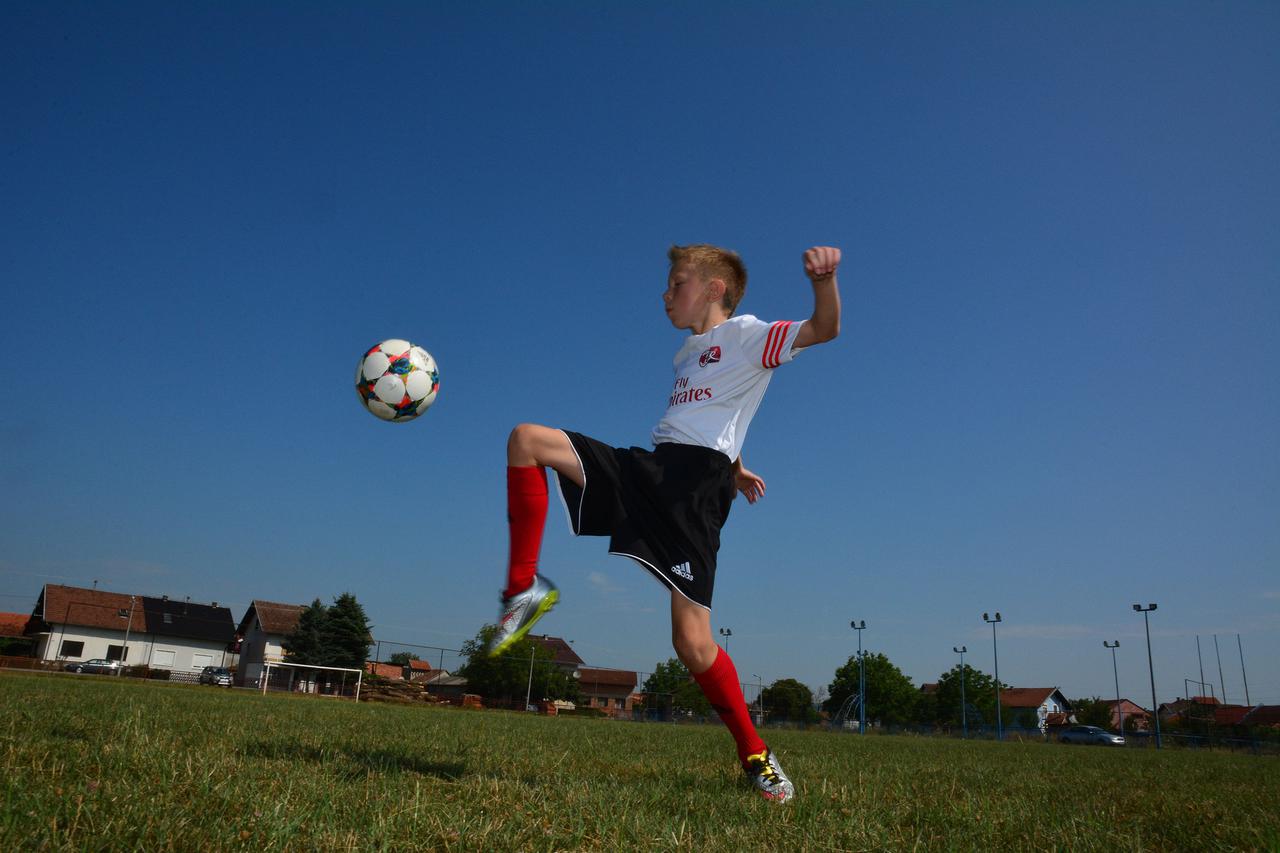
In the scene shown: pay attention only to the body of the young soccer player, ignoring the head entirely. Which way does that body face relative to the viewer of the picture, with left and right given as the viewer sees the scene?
facing the viewer and to the left of the viewer

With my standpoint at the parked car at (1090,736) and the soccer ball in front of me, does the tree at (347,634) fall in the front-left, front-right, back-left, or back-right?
front-right

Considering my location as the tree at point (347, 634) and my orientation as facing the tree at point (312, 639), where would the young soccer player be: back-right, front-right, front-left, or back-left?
back-left

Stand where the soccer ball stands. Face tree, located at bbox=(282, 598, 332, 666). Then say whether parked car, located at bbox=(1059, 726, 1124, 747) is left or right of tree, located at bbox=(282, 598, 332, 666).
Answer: right

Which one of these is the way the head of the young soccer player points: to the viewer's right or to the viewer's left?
to the viewer's left

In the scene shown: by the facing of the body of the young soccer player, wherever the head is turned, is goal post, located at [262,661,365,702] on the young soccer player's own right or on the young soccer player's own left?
on the young soccer player's own right

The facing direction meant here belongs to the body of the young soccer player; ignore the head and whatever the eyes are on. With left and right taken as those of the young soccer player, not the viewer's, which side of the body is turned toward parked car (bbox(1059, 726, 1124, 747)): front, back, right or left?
back

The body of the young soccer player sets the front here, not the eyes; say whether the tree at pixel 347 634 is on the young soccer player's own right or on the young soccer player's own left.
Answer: on the young soccer player's own right

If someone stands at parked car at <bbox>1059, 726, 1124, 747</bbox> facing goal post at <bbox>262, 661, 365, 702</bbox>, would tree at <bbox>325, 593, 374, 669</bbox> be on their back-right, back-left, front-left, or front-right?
front-right
